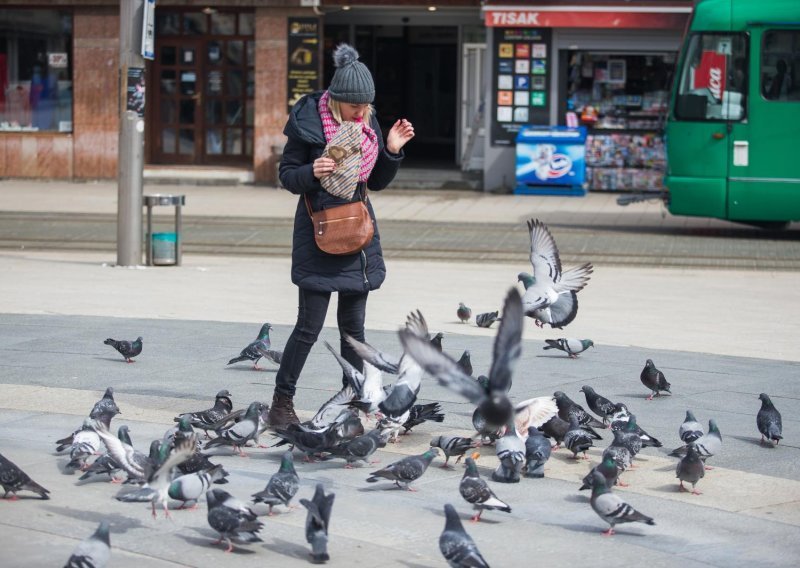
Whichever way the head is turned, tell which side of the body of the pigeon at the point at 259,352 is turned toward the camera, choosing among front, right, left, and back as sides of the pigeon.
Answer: right

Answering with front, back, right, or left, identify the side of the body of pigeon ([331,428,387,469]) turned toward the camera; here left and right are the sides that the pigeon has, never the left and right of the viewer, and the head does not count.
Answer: right

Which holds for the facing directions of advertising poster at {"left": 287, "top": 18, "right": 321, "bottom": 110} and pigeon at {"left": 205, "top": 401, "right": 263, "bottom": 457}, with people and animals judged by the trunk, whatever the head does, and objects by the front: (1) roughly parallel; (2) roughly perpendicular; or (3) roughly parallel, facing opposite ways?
roughly perpendicular

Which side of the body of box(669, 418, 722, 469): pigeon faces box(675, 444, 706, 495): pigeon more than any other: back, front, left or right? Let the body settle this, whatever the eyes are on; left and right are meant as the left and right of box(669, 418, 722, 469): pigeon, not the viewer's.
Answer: right

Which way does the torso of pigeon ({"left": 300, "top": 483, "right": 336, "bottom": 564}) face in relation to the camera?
away from the camera

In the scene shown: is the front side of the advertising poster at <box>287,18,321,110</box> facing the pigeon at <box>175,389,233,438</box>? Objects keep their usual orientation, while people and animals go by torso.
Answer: yes

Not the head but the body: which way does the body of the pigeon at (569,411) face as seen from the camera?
to the viewer's left

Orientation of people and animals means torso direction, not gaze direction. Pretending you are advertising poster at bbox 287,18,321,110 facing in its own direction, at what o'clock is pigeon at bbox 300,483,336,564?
The pigeon is roughly at 12 o'clock from the advertising poster.

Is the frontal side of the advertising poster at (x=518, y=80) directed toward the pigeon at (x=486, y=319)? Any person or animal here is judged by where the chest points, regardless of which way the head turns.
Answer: yes

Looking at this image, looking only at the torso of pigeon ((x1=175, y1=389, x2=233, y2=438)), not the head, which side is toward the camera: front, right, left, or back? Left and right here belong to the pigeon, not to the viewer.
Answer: right
